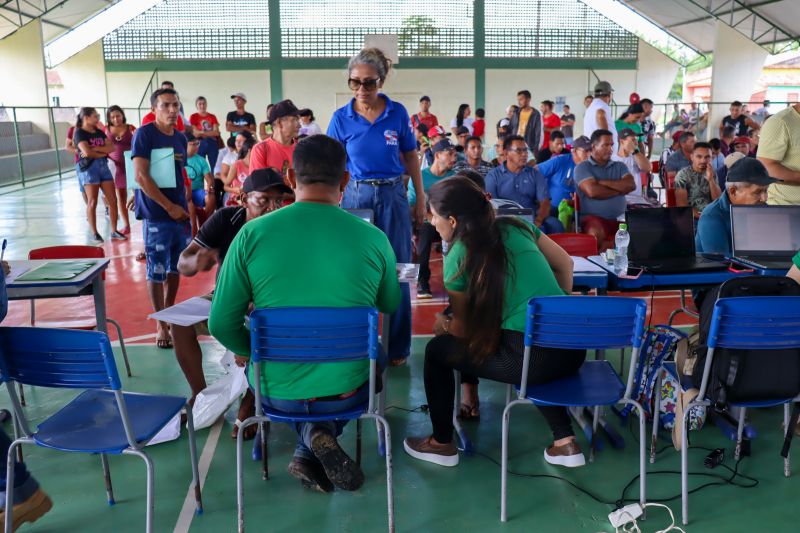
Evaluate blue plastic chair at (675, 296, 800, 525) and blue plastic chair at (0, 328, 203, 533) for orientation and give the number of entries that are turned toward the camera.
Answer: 0

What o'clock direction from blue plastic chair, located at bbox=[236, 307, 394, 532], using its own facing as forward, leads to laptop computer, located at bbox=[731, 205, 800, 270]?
The laptop computer is roughly at 2 o'clock from the blue plastic chair.

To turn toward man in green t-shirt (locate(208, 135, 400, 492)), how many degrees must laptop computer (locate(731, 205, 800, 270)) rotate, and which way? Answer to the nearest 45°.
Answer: approximately 45° to its right

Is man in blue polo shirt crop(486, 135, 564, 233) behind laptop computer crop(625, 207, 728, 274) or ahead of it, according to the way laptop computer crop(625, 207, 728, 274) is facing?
behind

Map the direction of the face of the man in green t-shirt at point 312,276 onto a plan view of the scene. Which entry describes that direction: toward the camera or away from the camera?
away from the camera

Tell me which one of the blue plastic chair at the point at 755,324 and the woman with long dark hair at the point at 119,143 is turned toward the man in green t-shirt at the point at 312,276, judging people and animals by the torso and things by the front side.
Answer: the woman with long dark hair

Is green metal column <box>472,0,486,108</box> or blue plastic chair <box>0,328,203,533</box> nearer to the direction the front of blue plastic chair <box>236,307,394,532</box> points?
the green metal column

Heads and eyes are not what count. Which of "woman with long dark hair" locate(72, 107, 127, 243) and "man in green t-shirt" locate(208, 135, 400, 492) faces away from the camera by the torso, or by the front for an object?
the man in green t-shirt

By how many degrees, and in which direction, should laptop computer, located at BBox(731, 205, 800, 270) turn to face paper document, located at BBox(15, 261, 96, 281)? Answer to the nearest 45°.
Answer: approximately 45° to its right

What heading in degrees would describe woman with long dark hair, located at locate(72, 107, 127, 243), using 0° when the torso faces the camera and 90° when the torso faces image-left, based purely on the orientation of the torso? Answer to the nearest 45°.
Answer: approximately 315°

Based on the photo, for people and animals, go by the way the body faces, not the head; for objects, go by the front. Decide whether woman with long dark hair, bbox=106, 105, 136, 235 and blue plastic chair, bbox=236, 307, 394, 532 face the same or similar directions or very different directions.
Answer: very different directions

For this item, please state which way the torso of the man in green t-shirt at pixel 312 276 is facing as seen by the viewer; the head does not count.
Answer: away from the camera

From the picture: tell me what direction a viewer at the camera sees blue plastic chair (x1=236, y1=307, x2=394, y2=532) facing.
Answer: facing away from the viewer
